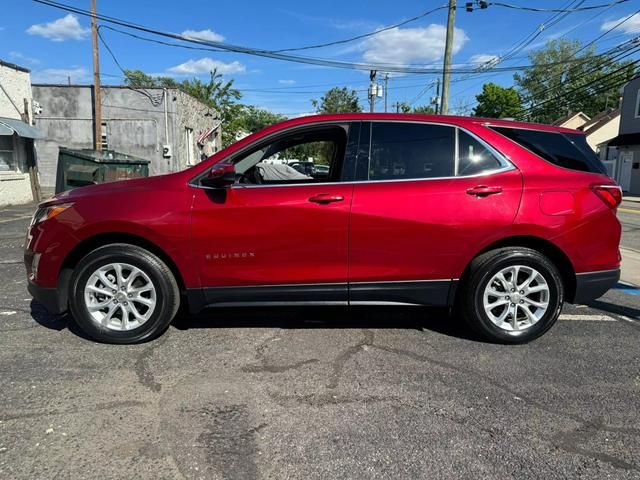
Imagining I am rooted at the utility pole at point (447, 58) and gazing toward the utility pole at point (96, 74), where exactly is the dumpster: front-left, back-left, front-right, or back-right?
front-left

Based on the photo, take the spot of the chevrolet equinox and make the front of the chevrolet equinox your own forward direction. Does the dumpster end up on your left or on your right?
on your right

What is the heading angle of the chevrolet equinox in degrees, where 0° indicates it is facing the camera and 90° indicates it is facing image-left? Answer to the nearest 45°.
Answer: approximately 90°

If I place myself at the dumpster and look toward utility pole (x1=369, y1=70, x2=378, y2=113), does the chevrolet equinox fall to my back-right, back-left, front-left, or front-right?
back-right

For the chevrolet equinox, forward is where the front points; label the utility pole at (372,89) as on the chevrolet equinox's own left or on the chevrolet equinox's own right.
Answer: on the chevrolet equinox's own right

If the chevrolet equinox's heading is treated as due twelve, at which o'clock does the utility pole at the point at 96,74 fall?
The utility pole is roughly at 2 o'clock from the chevrolet equinox.

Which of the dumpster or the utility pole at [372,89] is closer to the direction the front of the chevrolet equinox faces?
the dumpster

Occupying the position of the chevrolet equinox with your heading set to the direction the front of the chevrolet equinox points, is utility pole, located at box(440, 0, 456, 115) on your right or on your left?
on your right

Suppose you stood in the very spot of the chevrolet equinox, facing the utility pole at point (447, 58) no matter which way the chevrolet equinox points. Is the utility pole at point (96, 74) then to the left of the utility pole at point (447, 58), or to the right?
left

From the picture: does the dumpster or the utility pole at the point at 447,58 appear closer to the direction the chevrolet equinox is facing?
the dumpster
